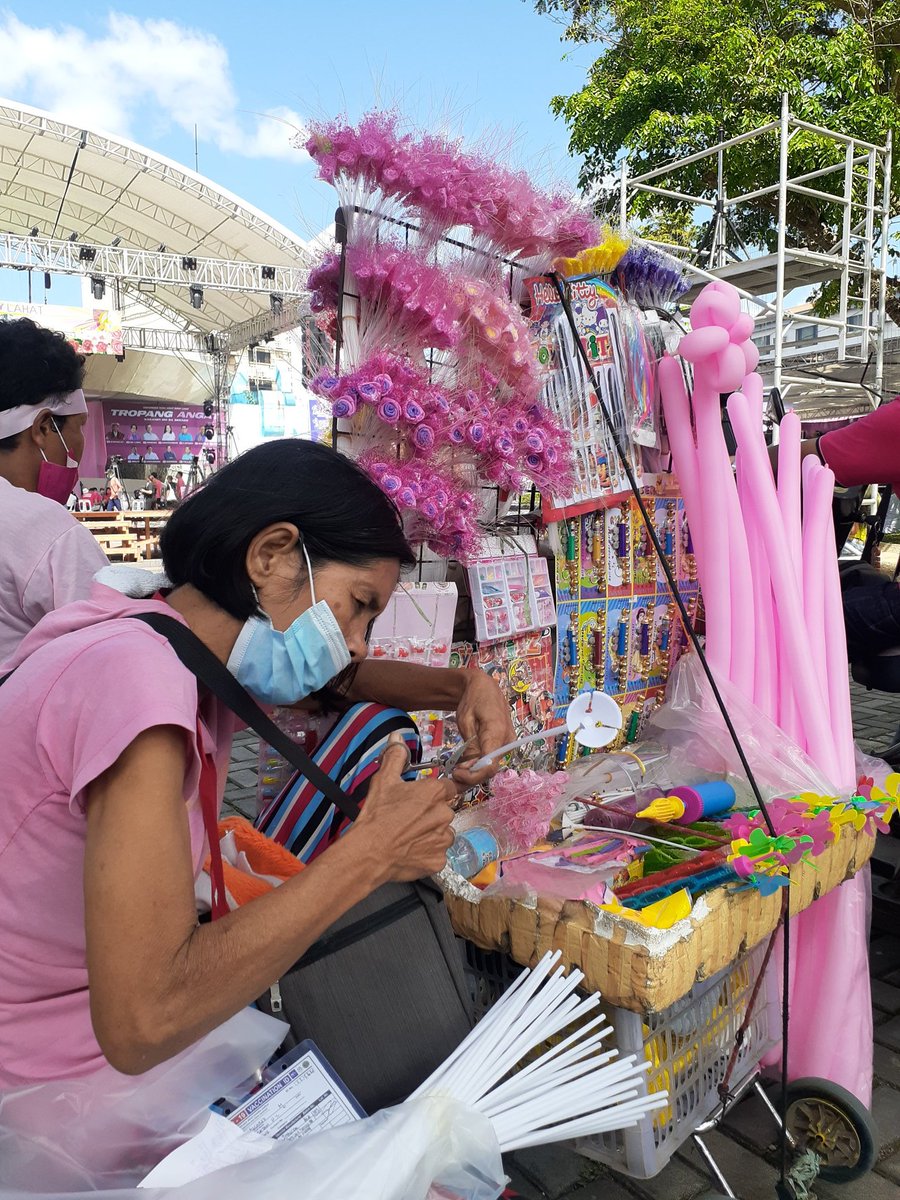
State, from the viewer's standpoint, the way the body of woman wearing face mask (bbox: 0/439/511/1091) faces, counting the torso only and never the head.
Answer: to the viewer's right

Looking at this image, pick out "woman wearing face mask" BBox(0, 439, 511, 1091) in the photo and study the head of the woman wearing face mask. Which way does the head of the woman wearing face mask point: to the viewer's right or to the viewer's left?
to the viewer's right

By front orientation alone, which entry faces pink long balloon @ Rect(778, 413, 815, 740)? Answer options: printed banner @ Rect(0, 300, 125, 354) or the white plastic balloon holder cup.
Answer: the printed banner

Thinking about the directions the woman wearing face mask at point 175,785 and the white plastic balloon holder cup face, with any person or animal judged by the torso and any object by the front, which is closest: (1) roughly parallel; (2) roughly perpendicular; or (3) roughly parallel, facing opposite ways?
roughly perpendicular

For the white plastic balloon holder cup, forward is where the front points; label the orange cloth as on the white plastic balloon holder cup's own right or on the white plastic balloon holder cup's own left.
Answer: on the white plastic balloon holder cup's own right

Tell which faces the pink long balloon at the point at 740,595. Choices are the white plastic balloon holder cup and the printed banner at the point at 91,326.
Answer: the printed banner

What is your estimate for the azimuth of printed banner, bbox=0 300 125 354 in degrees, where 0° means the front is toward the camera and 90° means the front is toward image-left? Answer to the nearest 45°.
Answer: approximately 0°

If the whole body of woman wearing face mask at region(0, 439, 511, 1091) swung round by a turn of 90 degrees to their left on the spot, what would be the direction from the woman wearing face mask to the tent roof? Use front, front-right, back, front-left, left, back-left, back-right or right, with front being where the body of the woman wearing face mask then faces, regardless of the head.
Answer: front

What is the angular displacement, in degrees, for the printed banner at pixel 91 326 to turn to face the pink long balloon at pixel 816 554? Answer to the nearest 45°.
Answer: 0° — it already faces it

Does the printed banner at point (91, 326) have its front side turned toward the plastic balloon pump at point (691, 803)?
yes

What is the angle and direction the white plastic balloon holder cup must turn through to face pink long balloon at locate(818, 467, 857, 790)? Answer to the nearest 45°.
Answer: approximately 135° to its left

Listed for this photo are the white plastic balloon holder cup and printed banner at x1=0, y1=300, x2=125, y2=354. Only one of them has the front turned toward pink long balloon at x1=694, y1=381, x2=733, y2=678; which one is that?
the printed banner

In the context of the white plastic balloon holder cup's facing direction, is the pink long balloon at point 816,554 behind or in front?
behind
